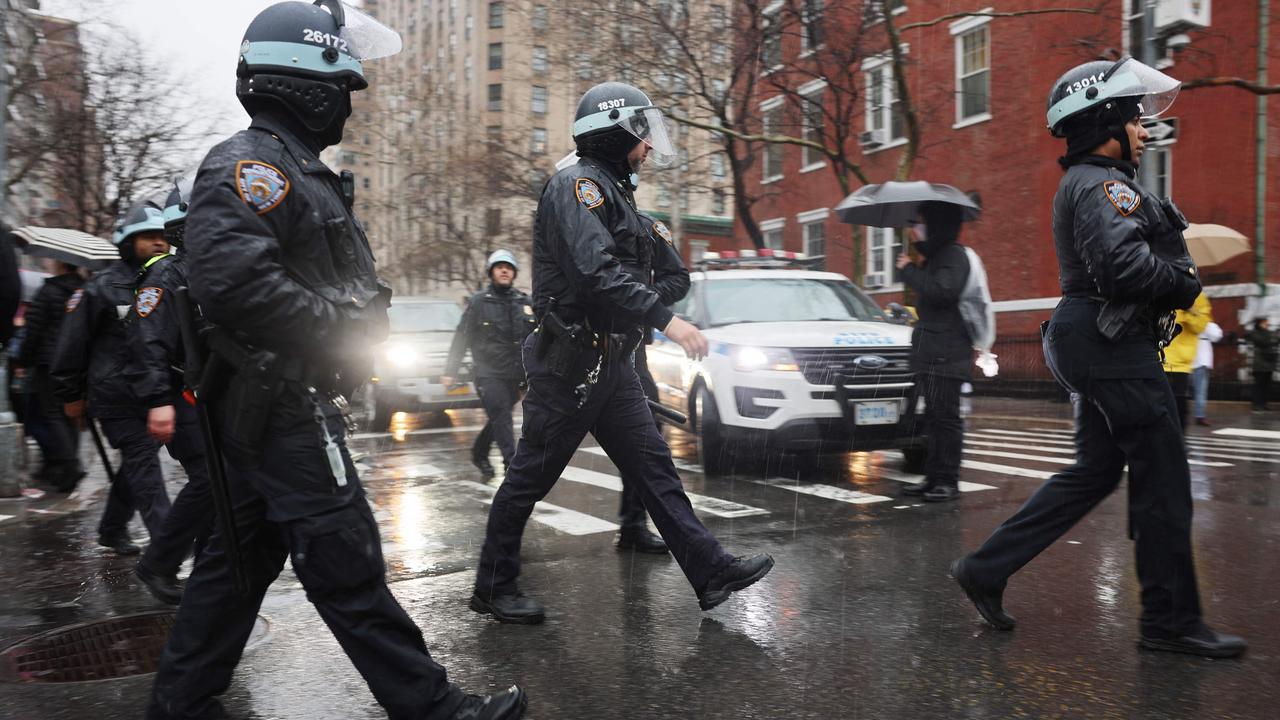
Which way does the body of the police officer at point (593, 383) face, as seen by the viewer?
to the viewer's right

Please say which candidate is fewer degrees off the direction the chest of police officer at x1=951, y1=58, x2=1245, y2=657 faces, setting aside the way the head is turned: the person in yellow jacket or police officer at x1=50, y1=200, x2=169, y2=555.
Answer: the person in yellow jacket

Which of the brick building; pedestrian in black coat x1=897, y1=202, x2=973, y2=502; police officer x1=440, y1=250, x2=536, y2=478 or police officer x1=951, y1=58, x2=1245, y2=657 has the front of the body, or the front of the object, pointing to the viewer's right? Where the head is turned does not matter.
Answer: police officer x1=951, y1=58, x2=1245, y2=657

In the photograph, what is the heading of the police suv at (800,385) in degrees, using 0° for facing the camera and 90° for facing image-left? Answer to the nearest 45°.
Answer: approximately 315°

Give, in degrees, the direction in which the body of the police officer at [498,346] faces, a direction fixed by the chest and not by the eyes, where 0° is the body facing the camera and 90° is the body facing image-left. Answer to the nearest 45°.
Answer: approximately 0°

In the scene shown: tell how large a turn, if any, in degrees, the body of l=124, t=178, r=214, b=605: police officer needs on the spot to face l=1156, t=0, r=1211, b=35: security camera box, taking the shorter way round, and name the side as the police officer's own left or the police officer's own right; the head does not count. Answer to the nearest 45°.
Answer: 0° — they already face it

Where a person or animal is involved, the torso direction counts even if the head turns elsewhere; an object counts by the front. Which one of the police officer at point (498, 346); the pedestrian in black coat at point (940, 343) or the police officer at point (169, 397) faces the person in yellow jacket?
the police officer at point (169, 397)

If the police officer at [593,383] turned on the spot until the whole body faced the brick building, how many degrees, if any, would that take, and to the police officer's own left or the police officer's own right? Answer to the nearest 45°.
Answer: approximately 45° to the police officer's own left

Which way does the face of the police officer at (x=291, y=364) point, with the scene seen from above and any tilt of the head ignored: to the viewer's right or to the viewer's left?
to the viewer's right

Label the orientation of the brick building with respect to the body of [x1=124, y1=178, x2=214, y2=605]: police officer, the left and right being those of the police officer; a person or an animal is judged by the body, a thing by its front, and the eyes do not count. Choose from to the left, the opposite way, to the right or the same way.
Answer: the opposite way

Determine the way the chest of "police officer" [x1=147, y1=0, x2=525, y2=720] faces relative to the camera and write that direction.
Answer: to the viewer's right

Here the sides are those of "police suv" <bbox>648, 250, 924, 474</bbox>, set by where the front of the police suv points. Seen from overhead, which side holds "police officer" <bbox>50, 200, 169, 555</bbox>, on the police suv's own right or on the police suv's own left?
on the police suv's own right

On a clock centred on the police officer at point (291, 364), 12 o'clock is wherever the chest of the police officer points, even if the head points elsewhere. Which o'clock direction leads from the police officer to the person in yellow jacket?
The person in yellow jacket is roughly at 11 o'clock from the police officer.

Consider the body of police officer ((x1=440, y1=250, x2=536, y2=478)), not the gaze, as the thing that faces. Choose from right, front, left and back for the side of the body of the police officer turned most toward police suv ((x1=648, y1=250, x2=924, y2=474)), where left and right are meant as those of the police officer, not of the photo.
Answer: left

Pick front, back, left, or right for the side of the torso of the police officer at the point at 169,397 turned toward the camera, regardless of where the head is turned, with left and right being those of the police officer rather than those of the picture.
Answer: right

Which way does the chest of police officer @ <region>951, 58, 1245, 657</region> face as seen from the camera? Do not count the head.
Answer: to the viewer's right
